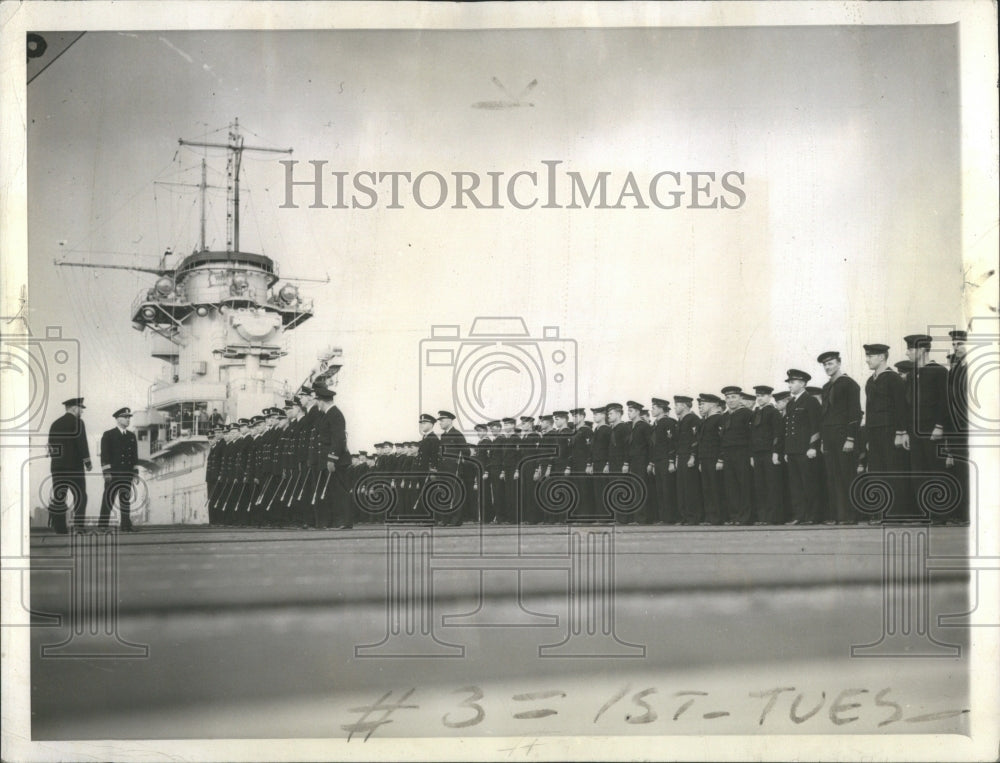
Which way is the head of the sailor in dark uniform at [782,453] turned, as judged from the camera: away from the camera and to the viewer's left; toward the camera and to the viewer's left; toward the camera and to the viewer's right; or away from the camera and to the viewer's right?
toward the camera and to the viewer's left

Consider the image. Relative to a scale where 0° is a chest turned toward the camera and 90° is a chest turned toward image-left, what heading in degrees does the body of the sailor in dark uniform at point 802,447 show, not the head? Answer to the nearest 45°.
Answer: approximately 45°
